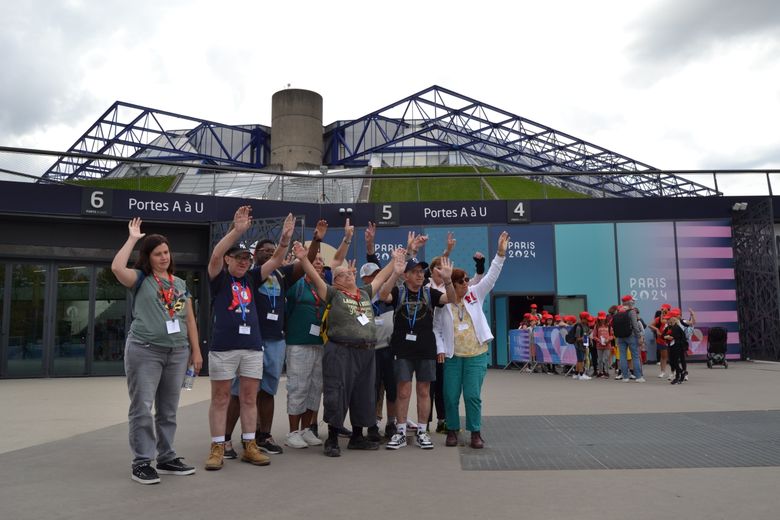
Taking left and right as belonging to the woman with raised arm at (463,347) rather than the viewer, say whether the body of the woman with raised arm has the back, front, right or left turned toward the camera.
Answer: front

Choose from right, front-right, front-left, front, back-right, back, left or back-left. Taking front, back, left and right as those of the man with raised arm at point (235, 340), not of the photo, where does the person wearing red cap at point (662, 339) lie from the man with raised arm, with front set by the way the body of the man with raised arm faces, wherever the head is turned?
left

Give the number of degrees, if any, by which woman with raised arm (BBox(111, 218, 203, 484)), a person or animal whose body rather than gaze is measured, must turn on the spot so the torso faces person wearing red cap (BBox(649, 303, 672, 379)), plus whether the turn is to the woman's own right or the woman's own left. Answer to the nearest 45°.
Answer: approximately 90° to the woman's own left

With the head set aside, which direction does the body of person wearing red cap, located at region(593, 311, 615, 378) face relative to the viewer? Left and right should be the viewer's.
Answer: facing the viewer

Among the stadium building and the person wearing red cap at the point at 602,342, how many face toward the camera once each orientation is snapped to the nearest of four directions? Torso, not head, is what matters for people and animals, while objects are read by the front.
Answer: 2

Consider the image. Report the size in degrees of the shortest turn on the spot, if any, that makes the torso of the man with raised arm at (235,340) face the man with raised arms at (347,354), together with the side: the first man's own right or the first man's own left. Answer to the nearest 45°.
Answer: approximately 45° to the first man's own left

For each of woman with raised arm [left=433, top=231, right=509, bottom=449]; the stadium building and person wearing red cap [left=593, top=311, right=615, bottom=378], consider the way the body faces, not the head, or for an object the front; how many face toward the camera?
3

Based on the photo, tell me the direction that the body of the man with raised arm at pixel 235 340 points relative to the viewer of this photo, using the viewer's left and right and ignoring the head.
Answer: facing the viewer and to the right of the viewer

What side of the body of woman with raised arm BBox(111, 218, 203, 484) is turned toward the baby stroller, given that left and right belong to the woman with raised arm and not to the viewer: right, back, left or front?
left
